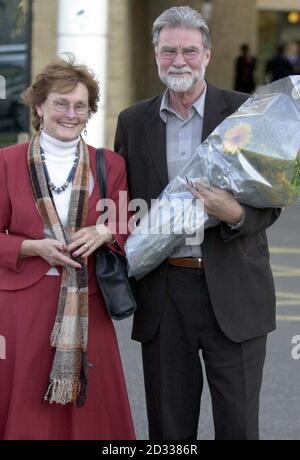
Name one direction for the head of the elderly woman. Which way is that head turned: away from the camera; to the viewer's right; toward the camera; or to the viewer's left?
toward the camera

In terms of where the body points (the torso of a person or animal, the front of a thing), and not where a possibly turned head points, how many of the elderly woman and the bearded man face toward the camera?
2

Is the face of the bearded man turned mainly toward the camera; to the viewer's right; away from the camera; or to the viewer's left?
toward the camera

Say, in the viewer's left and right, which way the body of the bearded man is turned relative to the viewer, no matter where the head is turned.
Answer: facing the viewer

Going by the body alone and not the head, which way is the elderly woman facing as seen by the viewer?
toward the camera

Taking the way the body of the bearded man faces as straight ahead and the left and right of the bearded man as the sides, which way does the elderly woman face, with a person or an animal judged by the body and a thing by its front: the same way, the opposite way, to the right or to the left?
the same way

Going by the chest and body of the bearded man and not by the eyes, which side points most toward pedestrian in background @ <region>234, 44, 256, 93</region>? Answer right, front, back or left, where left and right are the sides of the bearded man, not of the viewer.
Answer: back

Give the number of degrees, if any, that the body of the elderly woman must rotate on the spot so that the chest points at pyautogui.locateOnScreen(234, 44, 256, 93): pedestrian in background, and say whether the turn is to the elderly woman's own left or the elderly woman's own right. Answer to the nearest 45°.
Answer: approximately 180°
